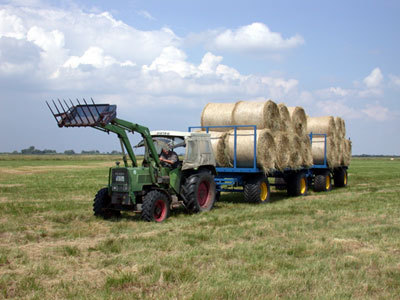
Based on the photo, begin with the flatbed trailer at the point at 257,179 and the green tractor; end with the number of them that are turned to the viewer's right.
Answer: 0

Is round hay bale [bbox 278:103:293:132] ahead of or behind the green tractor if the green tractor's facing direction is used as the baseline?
behind

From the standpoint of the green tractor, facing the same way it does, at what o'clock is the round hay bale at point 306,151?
The round hay bale is roughly at 6 o'clock from the green tractor.

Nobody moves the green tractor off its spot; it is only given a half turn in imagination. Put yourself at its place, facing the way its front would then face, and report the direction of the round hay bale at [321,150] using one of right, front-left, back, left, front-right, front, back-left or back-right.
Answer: front

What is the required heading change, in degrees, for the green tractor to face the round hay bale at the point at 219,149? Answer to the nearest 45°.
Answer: approximately 180°

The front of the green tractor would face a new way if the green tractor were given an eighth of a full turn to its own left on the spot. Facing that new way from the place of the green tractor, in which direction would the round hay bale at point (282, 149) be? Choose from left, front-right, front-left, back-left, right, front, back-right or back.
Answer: back-left

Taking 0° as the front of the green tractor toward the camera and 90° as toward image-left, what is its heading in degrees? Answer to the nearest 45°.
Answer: approximately 45°

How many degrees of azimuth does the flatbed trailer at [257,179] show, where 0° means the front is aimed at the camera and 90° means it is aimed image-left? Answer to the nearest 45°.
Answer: approximately 45°
